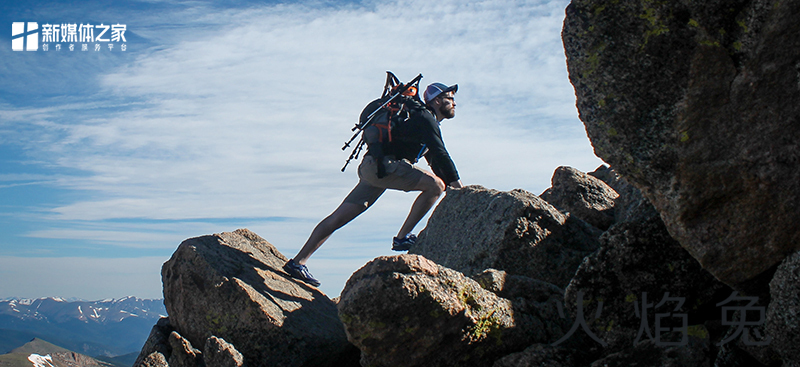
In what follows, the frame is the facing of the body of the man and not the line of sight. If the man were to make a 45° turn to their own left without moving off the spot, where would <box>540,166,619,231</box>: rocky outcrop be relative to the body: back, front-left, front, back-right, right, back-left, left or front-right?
front-right

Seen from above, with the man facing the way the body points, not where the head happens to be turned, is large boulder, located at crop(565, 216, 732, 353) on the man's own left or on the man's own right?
on the man's own right

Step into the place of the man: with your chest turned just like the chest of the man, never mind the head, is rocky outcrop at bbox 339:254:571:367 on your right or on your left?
on your right

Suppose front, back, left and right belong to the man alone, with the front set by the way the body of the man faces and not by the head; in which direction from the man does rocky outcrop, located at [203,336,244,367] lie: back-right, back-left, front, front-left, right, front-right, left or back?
back-right

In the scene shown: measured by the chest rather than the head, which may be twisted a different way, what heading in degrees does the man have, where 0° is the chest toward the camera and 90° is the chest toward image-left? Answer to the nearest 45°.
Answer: approximately 270°

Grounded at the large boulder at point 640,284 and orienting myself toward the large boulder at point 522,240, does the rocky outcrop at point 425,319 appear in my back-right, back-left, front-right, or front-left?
front-left

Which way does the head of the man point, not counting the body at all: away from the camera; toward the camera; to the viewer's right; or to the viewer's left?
to the viewer's right

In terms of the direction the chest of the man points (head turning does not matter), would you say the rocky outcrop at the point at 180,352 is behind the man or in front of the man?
behind

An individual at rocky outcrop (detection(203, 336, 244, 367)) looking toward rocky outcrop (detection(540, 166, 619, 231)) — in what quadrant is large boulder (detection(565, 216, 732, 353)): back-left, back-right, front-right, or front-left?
front-right
